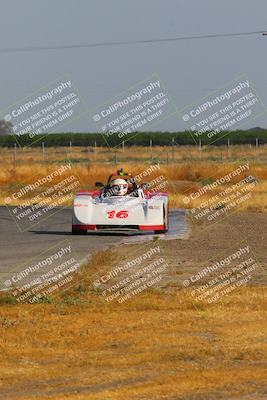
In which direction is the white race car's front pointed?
toward the camera
